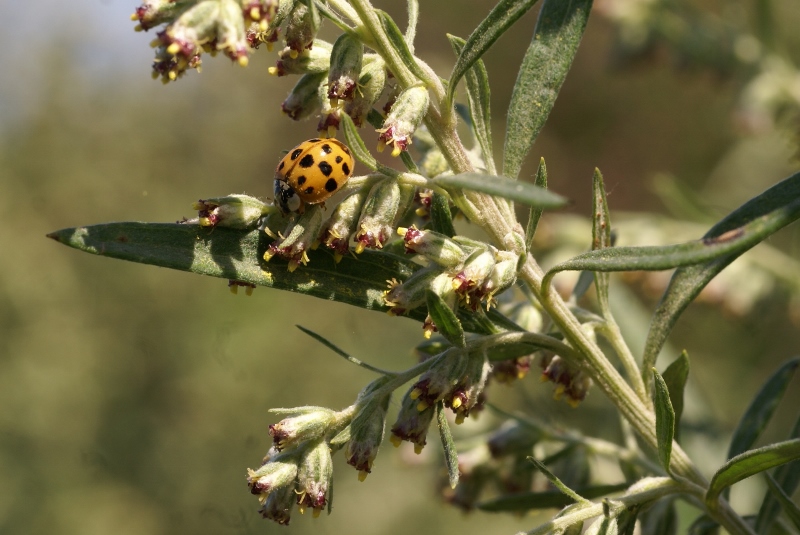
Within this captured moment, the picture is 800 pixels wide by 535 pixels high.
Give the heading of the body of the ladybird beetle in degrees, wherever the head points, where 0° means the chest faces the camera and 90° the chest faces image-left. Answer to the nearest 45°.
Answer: approximately 45°
